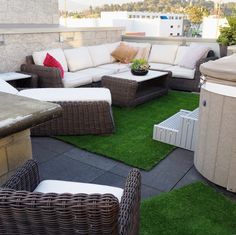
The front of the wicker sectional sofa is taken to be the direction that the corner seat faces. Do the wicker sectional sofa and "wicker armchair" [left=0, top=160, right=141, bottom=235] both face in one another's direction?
yes

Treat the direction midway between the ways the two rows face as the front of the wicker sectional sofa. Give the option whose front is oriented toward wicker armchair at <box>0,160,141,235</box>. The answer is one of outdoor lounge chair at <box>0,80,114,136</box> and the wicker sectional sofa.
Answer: the wicker sectional sofa

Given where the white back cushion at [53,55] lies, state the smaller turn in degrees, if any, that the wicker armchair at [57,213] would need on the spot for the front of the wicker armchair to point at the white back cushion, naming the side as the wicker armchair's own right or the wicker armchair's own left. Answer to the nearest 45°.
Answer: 0° — it already faces it

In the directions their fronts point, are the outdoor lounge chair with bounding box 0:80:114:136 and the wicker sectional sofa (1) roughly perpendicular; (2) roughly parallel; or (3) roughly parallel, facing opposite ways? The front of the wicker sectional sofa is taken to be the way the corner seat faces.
roughly perpendicular

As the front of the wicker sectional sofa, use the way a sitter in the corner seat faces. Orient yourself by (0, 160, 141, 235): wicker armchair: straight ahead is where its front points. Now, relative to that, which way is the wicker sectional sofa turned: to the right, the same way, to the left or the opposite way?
the opposite way

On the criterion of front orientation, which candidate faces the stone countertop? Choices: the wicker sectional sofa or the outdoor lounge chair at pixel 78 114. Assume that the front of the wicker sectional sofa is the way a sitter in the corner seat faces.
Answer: the wicker sectional sofa

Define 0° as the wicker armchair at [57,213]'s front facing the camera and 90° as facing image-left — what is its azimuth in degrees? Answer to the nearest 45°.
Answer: approximately 180°

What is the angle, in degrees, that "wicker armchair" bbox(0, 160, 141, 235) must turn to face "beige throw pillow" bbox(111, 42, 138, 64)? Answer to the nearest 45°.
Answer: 0° — it already faces it

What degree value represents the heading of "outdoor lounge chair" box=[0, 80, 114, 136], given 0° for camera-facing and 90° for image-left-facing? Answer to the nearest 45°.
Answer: approximately 270°

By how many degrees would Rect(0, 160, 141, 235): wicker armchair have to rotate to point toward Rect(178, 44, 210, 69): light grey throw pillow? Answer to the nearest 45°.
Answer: approximately 45° to its right

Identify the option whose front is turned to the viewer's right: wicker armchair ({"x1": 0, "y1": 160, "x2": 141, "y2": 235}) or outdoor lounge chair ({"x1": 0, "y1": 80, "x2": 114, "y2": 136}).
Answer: the outdoor lounge chair
